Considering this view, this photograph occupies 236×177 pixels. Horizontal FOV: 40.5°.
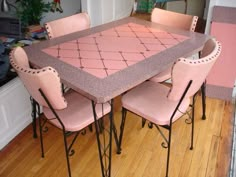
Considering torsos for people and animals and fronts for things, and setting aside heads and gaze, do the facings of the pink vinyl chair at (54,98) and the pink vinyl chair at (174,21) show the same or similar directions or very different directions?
very different directions

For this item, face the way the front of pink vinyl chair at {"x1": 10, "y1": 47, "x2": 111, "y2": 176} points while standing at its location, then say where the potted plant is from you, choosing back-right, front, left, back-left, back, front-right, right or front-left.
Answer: front-left

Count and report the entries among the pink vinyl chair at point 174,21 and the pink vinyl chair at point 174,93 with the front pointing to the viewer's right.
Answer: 0

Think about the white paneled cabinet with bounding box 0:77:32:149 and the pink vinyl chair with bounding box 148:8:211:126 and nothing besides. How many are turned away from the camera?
0

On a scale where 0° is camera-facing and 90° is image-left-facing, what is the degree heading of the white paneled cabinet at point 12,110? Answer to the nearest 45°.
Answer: approximately 315°

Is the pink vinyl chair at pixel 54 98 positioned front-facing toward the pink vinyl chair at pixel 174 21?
yes

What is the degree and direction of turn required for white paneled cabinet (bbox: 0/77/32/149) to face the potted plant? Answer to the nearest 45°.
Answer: approximately 135° to its left

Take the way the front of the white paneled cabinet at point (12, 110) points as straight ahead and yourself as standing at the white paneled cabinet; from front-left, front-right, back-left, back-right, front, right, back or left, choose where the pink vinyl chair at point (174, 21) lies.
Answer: front-left

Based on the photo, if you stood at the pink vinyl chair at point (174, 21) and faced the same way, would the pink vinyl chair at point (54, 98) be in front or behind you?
in front

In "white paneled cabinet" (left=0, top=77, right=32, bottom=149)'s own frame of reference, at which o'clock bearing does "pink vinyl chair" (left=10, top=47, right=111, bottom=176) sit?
The pink vinyl chair is roughly at 1 o'clock from the white paneled cabinet.

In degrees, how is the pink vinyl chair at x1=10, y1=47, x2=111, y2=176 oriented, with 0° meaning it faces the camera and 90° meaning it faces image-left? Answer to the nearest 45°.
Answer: approximately 225°
